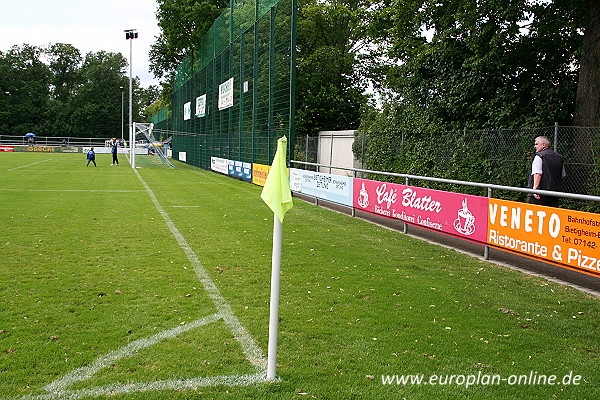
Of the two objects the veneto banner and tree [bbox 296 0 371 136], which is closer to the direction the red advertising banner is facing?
the veneto banner

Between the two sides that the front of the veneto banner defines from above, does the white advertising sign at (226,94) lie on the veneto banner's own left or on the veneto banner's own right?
on the veneto banner's own right

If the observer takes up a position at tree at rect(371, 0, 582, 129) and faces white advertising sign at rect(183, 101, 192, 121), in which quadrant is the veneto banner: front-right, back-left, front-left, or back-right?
back-left

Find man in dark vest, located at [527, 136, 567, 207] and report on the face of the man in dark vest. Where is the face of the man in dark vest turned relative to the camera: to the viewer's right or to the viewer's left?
to the viewer's left

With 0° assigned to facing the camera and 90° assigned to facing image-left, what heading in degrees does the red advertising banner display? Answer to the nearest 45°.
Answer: approximately 45°

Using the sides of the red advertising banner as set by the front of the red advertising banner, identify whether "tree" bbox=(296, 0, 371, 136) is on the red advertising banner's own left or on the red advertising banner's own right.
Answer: on the red advertising banner's own right

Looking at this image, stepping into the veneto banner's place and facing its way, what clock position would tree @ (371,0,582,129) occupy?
The tree is roughly at 4 o'clock from the veneto banner.

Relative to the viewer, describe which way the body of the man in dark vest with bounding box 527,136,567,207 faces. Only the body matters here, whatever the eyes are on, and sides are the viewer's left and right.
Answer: facing away from the viewer and to the left of the viewer

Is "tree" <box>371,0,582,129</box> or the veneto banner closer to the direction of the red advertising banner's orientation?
the veneto banner
